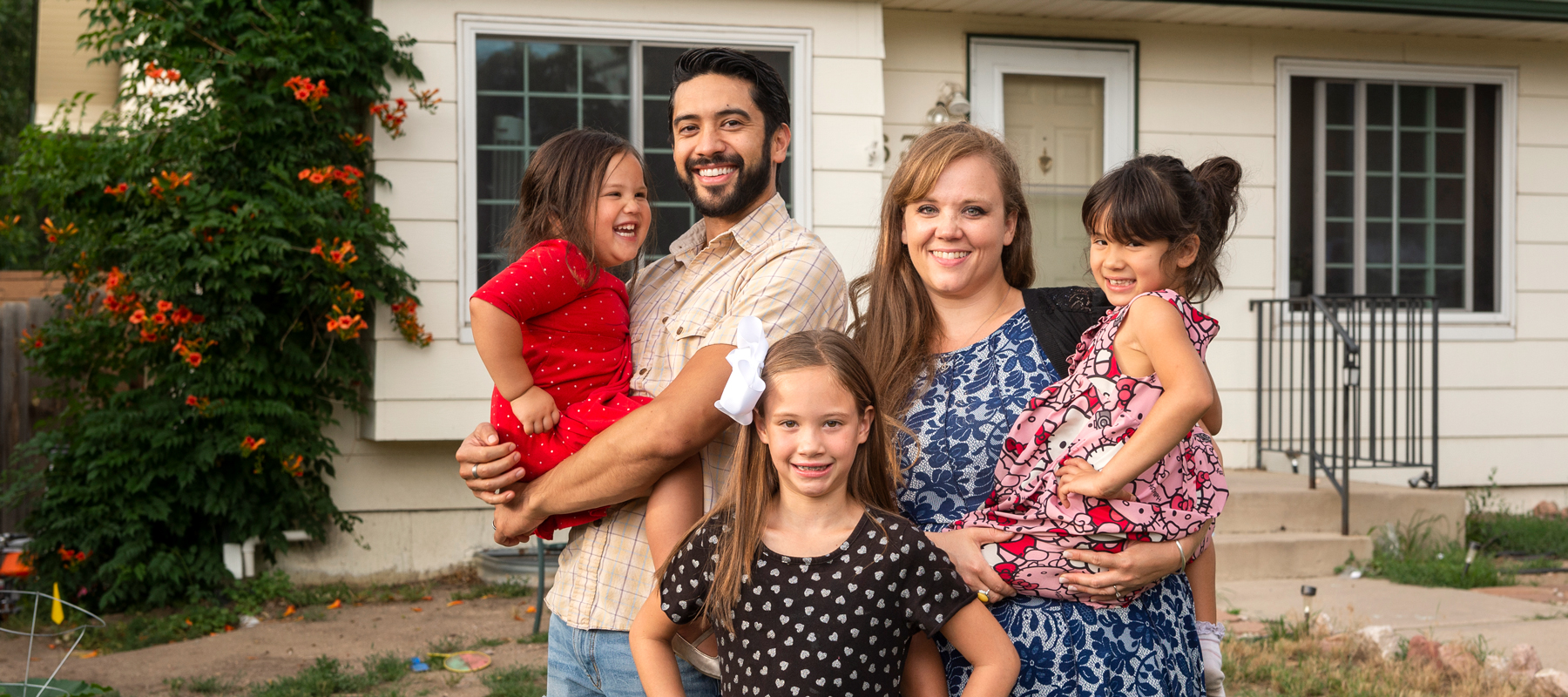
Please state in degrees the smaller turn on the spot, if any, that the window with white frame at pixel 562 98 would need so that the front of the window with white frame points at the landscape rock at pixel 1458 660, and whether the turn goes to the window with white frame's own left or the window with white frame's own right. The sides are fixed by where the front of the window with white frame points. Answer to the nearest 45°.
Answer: approximately 45° to the window with white frame's own left

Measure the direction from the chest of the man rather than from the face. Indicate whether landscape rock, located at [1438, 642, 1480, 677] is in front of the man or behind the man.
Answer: behind

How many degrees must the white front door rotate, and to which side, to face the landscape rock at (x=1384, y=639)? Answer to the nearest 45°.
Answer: approximately 45° to its left

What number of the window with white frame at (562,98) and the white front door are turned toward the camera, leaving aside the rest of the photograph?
2

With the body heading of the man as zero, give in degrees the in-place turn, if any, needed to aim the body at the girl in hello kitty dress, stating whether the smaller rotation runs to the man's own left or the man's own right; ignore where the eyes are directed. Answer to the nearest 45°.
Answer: approximately 135° to the man's own left

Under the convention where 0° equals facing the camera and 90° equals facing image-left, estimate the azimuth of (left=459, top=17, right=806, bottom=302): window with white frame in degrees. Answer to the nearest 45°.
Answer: approximately 0°

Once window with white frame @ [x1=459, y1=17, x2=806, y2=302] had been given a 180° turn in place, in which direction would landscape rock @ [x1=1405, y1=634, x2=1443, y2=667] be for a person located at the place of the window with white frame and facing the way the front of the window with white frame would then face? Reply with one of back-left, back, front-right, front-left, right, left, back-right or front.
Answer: back-right

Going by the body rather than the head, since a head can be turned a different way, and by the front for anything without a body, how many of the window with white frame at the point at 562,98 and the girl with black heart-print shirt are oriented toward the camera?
2

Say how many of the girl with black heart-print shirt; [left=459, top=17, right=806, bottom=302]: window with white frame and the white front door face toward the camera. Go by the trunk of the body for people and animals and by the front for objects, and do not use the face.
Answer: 3

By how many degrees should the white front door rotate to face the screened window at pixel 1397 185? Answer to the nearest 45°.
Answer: approximately 135° to its left

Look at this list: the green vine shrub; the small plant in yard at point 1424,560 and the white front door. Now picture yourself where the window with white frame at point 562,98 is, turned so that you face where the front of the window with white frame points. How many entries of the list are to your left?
2
